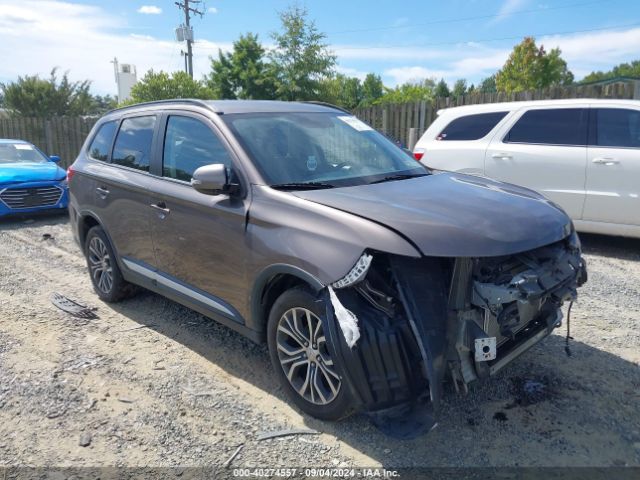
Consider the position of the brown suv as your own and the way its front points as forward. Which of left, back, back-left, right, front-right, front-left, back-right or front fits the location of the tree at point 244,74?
back-left

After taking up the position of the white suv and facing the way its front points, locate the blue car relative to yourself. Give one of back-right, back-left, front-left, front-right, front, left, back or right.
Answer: back

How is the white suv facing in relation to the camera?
to the viewer's right

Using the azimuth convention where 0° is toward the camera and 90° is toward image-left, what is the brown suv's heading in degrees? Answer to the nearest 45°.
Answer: approximately 315°

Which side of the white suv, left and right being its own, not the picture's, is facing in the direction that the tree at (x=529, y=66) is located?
left

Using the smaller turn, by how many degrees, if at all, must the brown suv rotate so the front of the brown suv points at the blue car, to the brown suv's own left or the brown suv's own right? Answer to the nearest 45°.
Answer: approximately 180°
